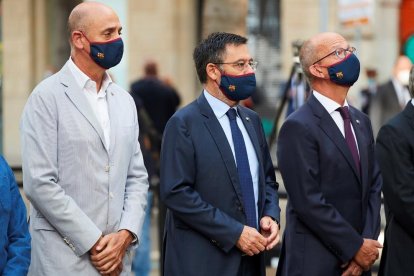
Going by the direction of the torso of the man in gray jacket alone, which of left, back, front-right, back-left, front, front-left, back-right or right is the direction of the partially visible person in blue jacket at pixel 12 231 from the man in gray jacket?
right

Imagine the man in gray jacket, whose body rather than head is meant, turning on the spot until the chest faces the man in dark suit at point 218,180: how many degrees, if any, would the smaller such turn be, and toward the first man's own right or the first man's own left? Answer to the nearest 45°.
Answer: approximately 45° to the first man's own left

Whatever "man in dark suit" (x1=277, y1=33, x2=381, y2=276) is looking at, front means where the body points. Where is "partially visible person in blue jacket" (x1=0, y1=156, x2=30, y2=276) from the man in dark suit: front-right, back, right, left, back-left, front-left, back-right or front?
right

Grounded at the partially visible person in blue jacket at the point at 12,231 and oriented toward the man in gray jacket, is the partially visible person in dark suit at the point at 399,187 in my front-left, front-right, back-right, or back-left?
front-right

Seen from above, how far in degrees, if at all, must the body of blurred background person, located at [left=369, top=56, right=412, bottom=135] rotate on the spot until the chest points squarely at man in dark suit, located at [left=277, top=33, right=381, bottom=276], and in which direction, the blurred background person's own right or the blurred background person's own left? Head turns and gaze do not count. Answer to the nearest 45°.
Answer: approximately 45° to the blurred background person's own right

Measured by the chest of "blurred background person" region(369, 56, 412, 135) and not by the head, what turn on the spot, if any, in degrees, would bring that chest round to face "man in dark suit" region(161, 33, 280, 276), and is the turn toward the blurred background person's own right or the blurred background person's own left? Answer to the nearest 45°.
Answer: approximately 45° to the blurred background person's own right

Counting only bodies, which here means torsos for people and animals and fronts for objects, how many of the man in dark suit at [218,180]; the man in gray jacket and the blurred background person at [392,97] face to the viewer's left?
0

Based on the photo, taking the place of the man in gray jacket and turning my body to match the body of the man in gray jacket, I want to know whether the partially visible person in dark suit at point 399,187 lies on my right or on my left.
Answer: on my left

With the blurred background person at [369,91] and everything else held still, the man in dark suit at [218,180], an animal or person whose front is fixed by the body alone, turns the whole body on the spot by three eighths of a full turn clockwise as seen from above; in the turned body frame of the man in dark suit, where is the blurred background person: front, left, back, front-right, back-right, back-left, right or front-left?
right

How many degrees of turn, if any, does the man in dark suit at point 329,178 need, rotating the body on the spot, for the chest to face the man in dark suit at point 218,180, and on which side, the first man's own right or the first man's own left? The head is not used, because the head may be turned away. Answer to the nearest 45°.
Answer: approximately 135° to the first man's own right

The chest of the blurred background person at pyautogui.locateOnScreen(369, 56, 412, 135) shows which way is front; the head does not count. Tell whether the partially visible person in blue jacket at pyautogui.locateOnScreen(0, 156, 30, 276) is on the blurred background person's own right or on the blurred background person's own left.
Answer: on the blurred background person's own right

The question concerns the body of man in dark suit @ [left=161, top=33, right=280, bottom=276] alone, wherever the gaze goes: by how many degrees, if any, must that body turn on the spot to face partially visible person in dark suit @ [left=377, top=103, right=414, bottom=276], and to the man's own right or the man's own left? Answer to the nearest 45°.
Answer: approximately 45° to the man's own left

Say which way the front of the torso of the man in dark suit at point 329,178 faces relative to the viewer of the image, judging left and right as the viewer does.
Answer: facing the viewer and to the right of the viewer

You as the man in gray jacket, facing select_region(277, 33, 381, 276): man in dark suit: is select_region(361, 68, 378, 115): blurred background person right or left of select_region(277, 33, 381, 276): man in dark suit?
left

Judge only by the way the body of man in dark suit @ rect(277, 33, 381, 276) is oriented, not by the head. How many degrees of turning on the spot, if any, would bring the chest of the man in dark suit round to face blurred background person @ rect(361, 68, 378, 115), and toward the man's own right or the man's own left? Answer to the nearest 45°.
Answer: approximately 135° to the man's own left
